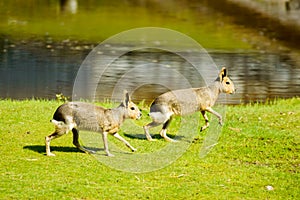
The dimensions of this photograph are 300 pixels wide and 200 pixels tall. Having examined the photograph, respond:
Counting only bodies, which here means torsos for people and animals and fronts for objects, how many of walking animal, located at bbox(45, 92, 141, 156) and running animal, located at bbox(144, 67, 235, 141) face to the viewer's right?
2

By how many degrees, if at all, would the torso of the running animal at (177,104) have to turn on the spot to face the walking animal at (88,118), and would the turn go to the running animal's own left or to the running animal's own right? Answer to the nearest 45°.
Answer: approximately 135° to the running animal's own right

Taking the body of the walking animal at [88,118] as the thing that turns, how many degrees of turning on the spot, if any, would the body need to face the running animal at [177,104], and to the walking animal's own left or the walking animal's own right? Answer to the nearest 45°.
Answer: approximately 45° to the walking animal's own left

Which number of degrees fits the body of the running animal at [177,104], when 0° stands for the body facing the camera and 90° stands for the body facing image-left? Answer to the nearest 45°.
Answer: approximately 270°

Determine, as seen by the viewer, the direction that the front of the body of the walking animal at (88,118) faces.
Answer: to the viewer's right
